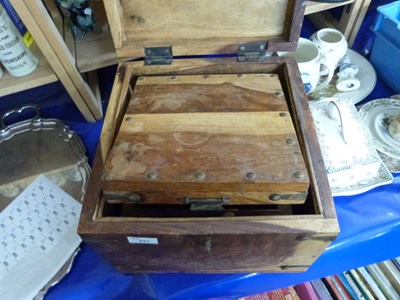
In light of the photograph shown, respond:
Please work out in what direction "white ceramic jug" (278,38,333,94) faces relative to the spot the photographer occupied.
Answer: facing to the left of the viewer

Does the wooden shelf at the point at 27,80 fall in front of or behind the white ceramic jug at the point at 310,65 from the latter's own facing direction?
in front
